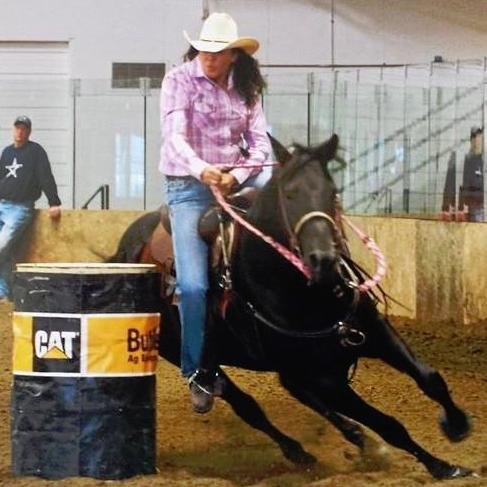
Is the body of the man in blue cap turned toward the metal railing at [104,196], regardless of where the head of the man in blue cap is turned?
no

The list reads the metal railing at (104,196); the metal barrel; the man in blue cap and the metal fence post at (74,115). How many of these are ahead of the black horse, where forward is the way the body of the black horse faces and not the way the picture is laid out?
0

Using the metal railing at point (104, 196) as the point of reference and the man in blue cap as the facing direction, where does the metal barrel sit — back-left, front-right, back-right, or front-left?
front-left

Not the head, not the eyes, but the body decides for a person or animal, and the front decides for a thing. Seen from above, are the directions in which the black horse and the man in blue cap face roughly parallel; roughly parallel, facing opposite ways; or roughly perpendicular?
roughly perpendicular

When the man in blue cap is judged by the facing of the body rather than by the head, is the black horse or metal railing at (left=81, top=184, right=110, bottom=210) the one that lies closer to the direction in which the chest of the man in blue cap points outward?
the black horse

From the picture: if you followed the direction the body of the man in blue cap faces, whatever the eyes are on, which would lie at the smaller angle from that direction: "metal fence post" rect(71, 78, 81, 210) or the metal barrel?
the metal barrel

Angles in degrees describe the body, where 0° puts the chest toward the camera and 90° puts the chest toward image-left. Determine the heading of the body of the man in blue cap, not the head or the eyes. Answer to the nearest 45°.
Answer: approximately 45°

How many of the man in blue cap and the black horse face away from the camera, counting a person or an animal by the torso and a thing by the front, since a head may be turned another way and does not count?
0

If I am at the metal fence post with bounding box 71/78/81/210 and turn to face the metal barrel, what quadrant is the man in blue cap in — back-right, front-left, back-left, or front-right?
front-right

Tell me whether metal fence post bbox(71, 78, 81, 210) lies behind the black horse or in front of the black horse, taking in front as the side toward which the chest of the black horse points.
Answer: behind
